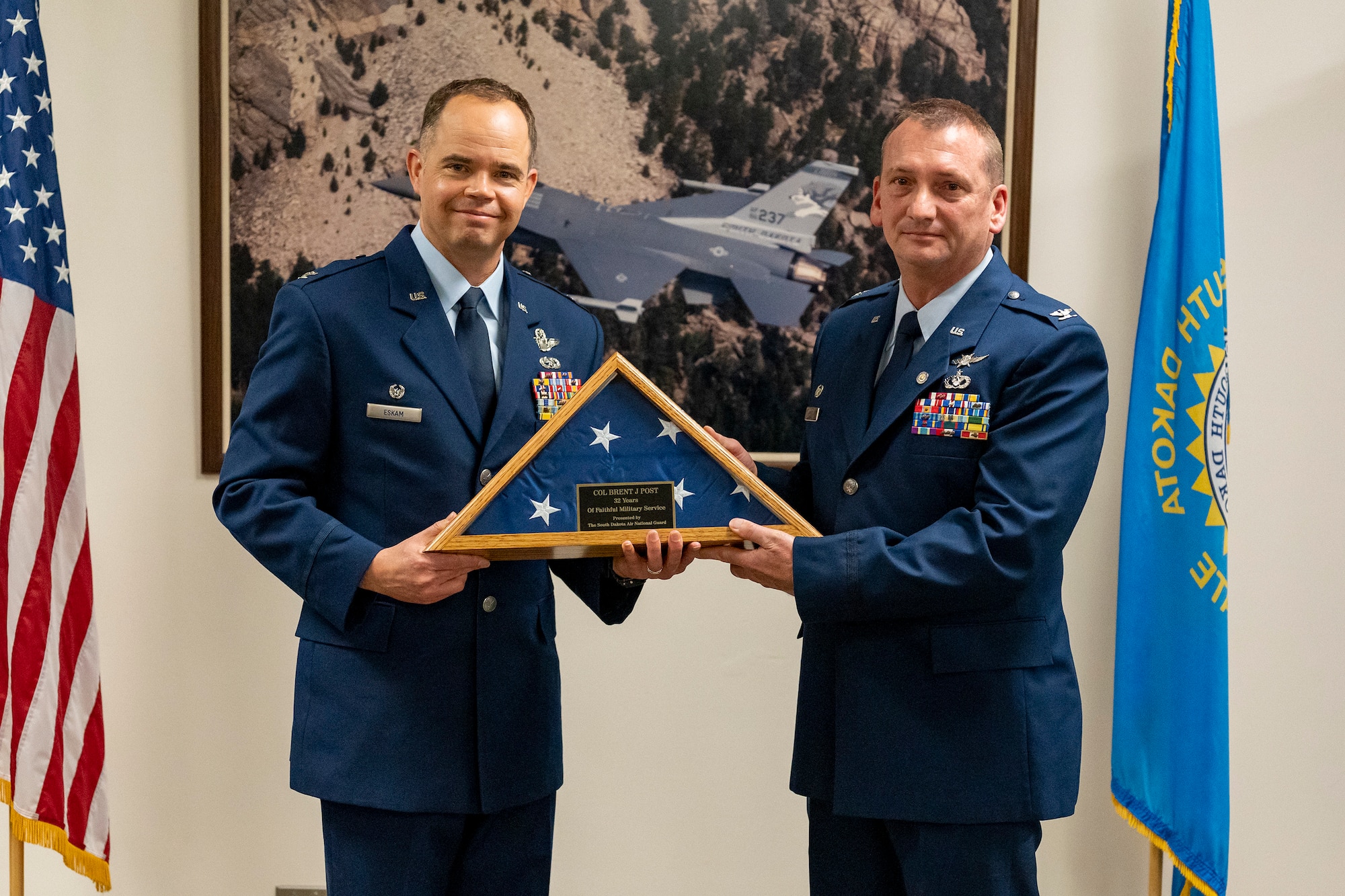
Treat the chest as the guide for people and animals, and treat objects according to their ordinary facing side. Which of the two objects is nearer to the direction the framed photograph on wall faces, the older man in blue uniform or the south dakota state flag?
the older man in blue uniform

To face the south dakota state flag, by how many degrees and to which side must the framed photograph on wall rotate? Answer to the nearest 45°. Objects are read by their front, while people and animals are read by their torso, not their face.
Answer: approximately 90° to its left

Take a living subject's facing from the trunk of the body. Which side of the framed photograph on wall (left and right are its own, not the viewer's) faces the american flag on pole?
right

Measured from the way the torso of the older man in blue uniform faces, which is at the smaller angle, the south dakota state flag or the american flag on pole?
the american flag on pole

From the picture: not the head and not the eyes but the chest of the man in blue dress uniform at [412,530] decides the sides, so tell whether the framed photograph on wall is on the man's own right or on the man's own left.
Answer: on the man's own left

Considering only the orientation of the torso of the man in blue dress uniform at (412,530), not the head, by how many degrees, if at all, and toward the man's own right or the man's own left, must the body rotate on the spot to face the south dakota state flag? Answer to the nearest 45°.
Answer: approximately 45° to the man's own left

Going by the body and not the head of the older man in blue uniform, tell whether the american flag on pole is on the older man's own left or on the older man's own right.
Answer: on the older man's own right

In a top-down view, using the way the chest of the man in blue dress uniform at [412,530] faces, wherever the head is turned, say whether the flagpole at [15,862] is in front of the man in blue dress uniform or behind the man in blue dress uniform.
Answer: behind

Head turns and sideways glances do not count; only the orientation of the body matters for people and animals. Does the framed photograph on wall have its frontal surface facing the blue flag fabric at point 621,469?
yes
